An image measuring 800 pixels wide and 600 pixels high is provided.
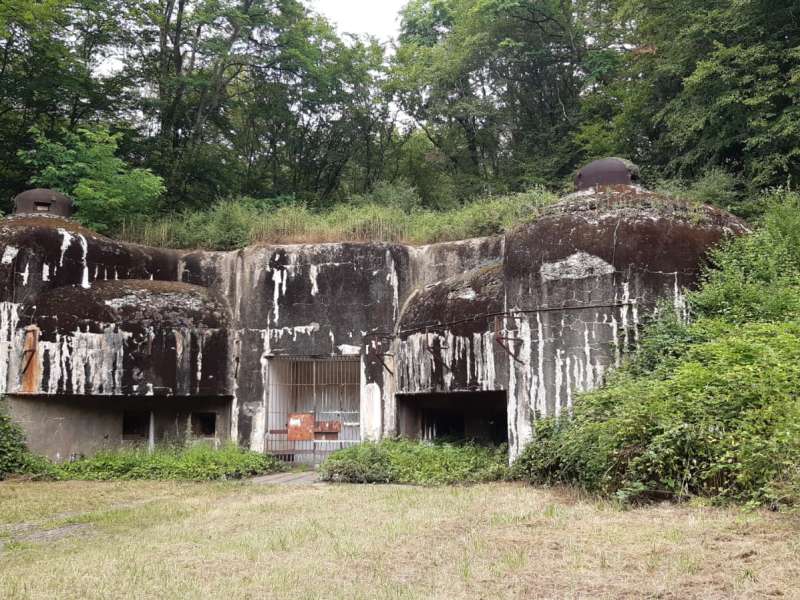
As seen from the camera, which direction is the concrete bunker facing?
toward the camera
